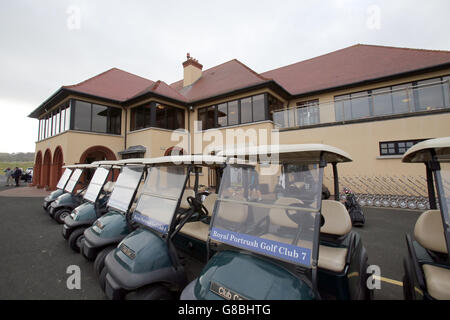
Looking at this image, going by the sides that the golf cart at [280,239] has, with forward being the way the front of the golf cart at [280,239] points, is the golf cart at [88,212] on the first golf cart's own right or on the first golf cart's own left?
on the first golf cart's own right

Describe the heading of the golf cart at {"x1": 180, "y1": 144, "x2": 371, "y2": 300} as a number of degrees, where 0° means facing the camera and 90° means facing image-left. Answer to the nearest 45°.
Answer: approximately 45°

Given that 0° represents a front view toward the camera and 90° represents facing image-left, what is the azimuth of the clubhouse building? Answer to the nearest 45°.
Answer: approximately 45°

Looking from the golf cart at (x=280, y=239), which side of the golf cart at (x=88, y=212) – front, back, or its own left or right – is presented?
left

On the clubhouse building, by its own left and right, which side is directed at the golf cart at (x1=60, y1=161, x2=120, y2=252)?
front

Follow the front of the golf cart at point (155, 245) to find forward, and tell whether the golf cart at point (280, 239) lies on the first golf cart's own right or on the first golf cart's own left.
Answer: on the first golf cart's own left

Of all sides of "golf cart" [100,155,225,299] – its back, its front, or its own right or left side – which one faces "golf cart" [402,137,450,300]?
left

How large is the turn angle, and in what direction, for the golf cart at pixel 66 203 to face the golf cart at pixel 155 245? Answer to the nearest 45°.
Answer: approximately 45° to its left
